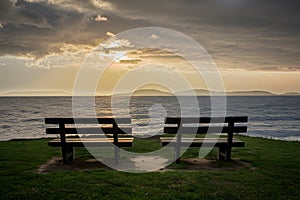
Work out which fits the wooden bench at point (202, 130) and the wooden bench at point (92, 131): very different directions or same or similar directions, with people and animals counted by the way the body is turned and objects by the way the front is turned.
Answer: same or similar directions

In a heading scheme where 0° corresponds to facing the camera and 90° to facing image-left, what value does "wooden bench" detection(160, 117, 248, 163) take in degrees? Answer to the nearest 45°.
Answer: approximately 180°

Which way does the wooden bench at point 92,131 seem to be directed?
away from the camera

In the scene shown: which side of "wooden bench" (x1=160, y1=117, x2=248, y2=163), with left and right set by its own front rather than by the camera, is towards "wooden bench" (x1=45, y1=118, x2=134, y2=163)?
left

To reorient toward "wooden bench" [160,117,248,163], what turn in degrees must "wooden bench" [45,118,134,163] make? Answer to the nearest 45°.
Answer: approximately 90° to its right

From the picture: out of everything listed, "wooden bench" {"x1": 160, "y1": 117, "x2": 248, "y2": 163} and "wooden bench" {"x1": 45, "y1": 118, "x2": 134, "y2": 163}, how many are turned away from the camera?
2
